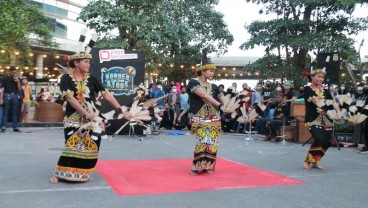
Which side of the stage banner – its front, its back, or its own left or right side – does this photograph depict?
front

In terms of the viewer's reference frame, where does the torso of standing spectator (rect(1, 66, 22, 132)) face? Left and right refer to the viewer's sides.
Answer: facing the viewer

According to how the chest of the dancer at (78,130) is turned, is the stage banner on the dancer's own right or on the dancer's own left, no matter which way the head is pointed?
on the dancer's own left

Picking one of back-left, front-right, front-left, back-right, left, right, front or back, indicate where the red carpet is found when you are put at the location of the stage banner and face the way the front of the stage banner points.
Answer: front

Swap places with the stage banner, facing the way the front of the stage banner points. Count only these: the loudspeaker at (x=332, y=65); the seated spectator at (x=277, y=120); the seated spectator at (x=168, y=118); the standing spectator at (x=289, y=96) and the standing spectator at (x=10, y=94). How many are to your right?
1

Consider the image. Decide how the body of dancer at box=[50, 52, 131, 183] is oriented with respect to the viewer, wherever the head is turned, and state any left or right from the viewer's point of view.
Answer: facing the viewer and to the right of the viewer

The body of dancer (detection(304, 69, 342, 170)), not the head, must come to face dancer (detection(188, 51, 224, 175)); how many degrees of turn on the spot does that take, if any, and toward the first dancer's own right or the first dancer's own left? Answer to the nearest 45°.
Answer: approximately 90° to the first dancer's own right
